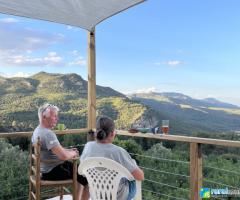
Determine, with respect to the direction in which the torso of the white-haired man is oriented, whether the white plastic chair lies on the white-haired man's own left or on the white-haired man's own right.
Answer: on the white-haired man's own right

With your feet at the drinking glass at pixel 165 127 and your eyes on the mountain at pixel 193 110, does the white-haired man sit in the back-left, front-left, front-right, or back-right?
back-left

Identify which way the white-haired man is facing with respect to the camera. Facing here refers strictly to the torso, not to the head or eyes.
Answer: to the viewer's right

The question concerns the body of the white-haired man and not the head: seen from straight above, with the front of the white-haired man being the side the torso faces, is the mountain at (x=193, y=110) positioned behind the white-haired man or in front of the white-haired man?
in front

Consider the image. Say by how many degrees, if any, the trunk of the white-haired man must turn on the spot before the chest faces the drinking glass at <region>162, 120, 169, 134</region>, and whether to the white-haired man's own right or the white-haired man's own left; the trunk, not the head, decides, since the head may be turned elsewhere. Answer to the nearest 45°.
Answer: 0° — they already face it

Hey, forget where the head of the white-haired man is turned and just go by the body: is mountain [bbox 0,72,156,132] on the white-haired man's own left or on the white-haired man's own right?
on the white-haired man's own left
